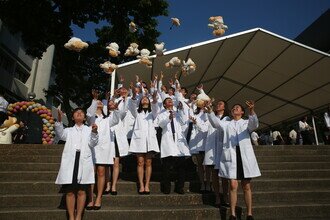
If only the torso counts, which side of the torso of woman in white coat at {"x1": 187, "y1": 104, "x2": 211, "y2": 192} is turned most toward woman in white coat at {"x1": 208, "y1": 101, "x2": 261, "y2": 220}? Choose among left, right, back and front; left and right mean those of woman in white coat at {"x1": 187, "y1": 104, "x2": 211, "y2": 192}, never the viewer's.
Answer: left

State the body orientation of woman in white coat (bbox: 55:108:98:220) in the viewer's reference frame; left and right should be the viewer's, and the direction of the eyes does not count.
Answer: facing the viewer

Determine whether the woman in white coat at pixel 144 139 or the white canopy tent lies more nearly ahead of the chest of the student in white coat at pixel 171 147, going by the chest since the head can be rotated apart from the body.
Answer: the woman in white coat

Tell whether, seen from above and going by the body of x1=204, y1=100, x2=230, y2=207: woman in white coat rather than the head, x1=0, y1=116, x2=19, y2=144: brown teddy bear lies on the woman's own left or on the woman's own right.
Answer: on the woman's own right

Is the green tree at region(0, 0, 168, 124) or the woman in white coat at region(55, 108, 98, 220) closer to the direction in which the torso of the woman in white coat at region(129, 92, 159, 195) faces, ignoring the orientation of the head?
the woman in white coat

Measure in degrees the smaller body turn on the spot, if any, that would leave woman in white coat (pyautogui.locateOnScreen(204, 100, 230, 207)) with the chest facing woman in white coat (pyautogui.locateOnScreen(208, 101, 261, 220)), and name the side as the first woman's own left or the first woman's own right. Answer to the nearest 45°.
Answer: approximately 90° to the first woman's own left

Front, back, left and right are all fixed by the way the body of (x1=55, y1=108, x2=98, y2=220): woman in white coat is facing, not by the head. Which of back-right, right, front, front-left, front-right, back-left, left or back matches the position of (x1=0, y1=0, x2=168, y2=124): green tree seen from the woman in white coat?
back

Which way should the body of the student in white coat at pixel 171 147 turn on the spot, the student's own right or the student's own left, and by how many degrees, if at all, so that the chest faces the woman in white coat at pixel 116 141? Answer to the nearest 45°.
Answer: approximately 90° to the student's own right

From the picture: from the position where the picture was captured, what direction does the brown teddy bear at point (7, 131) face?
facing the viewer and to the right of the viewer

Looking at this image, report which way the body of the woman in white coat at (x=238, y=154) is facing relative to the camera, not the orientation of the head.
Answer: toward the camera

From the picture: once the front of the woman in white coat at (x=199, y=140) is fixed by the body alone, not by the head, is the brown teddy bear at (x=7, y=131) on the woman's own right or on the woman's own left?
on the woman's own right

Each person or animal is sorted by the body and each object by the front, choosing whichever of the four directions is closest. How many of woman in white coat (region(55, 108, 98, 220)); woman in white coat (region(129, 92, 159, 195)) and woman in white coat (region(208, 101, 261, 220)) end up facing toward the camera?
3

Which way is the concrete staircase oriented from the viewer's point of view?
toward the camera

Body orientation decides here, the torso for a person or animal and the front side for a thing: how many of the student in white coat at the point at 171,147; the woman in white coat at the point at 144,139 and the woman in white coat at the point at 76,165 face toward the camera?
3
